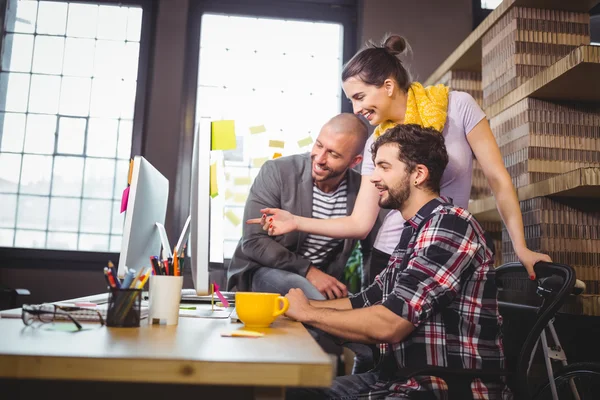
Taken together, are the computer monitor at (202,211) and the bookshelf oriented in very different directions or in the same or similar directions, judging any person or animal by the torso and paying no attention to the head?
very different directions

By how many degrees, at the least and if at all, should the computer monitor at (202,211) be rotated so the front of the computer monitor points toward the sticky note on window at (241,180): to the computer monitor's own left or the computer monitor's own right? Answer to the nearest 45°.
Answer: approximately 90° to the computer monitor's own left

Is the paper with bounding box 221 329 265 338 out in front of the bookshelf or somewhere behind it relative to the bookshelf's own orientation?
in front

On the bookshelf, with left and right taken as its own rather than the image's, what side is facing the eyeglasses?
front

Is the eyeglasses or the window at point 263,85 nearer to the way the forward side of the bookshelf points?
the eyeglasses

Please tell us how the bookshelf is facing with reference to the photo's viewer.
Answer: facing the viewer and to the left of the viewer

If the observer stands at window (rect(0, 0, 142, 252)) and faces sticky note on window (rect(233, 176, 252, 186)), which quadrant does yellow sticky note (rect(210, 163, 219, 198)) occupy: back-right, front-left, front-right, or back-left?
front-right

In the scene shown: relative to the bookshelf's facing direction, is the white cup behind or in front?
in front

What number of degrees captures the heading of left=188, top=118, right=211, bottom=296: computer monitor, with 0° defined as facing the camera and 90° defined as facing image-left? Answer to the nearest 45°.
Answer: approximately 270°

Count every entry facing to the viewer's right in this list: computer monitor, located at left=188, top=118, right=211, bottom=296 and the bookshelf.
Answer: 1

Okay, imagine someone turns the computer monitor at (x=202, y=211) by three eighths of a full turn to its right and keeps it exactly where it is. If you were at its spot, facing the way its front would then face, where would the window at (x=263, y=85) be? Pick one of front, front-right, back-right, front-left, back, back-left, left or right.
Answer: back-right

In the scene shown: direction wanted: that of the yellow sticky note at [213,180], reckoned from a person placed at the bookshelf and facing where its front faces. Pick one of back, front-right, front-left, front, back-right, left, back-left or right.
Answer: front
